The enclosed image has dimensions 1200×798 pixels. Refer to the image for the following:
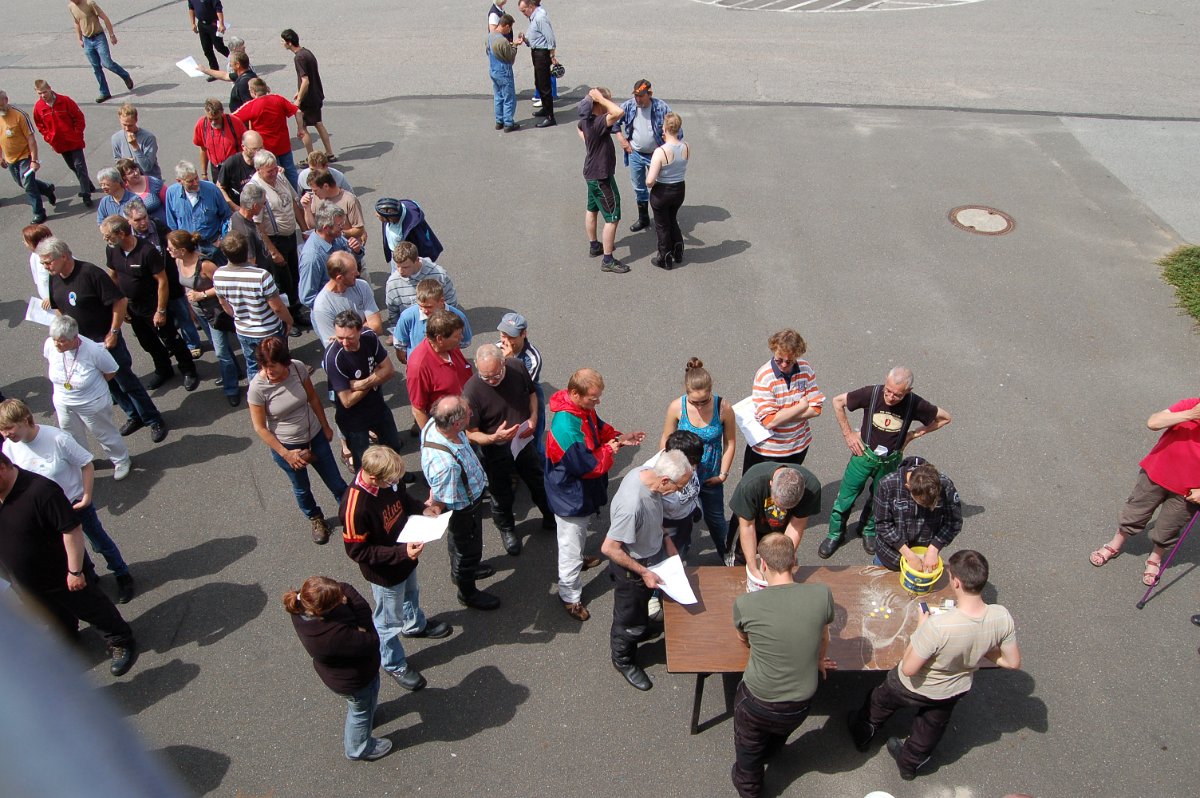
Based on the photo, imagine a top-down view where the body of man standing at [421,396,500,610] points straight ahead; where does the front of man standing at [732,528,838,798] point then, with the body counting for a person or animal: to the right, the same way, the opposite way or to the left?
to the left

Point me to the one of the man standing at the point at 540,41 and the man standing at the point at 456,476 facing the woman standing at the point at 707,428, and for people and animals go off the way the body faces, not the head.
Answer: the man standing at the point at 456,476

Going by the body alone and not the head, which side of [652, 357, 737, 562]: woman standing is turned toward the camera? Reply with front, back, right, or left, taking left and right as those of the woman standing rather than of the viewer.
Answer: front

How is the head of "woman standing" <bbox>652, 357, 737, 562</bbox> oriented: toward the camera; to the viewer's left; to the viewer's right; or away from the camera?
toward the camera

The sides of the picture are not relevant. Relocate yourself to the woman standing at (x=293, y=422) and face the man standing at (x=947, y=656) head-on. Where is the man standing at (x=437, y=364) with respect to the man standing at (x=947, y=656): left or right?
left

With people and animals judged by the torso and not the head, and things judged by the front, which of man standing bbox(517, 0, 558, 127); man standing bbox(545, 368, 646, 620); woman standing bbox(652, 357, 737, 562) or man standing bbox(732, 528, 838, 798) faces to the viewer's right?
man standing bbox(545, 368, 646, 620)

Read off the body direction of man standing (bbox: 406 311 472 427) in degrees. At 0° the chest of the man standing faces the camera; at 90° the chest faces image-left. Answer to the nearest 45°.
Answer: approximately 315°

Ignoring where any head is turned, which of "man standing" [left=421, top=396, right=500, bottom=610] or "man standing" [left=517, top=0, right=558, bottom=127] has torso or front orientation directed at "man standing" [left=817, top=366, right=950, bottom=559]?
"man standing" [left=421, top=396, right=500, bottom=610]

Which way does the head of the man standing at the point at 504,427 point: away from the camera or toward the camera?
toward the camera

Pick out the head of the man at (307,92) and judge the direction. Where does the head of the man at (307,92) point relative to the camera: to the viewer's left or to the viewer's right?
to the viewer's left

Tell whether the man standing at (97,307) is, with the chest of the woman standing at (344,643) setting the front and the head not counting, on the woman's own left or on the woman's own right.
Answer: on the woman's own left

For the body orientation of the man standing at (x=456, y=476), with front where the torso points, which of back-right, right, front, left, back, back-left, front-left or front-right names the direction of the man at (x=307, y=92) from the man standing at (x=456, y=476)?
left

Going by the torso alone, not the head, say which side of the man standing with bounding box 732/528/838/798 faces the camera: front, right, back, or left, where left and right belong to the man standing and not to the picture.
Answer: back
